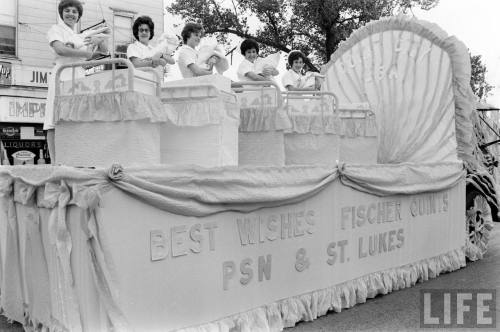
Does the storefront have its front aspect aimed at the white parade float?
yes

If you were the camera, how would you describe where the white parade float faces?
facing away from the viewer and to the right of the viewer

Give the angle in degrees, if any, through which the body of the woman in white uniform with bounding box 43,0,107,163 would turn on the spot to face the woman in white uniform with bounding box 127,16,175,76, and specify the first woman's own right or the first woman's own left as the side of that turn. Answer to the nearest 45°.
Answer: approximately 45° to the first woman's own left

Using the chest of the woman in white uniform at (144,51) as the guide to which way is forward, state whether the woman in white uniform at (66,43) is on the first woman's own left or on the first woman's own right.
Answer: on the first woman's own right

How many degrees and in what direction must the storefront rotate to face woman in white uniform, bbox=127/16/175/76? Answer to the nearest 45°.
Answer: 0° — it already faces them

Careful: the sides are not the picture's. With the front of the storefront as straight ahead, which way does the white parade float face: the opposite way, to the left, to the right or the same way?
to the left

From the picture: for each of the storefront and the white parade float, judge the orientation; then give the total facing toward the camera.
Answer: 1
